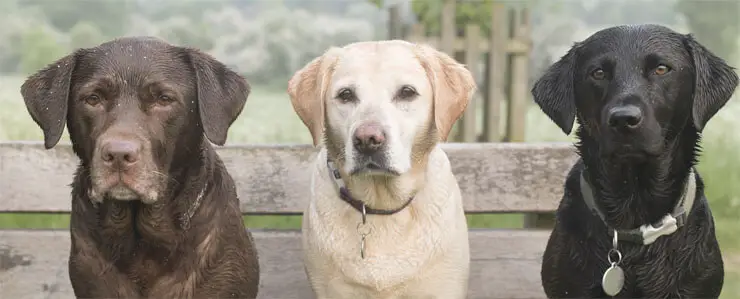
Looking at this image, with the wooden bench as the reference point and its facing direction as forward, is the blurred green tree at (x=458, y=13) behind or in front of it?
behind

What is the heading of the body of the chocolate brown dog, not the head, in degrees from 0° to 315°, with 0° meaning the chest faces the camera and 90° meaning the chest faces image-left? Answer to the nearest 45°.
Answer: approximately 0°

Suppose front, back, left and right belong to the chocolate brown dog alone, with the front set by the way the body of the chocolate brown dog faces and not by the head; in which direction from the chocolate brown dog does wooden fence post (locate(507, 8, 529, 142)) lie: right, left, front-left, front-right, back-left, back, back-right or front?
back-left

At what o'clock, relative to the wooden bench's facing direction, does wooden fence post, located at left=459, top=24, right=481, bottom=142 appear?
The wooden fence post is roughly at 7 o'clock from the wooden bench.

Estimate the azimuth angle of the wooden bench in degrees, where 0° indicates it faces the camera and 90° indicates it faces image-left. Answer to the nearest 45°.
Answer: approximately 0°

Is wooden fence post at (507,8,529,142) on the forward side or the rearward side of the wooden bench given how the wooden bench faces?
on the rearward side

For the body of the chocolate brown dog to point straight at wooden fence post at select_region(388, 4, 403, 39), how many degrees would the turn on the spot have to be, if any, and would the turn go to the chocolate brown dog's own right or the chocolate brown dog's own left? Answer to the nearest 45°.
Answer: approximately 135° to the chocolate brown dog's own left
